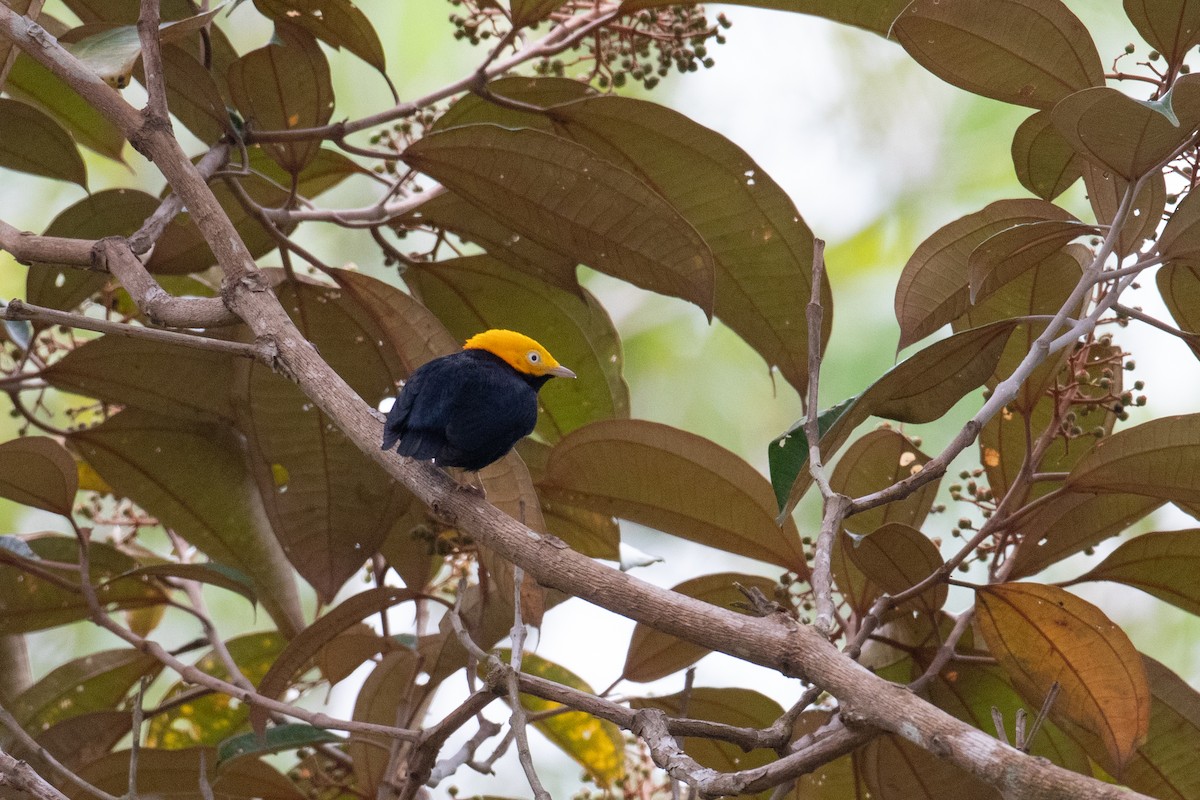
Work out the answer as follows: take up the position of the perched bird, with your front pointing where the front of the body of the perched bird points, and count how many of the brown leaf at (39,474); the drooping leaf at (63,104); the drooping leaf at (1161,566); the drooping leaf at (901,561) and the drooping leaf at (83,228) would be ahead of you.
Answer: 2

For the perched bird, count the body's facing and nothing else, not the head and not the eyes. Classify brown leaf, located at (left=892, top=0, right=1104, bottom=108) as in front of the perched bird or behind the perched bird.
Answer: in front

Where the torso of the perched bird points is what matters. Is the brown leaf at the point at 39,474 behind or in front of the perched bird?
behind

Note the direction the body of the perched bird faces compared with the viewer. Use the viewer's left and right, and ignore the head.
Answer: facing to the right of the viewer

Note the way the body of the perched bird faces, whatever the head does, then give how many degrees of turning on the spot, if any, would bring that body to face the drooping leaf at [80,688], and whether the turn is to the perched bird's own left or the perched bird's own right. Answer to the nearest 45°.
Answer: approximately 135° to the perched bird's own left

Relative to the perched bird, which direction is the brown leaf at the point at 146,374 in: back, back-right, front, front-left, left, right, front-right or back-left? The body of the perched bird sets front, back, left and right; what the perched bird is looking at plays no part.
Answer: back-left

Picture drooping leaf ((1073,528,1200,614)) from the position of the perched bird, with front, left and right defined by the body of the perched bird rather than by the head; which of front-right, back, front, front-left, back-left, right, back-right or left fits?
front

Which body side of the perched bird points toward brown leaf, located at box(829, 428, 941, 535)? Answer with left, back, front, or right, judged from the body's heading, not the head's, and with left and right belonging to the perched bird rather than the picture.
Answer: front

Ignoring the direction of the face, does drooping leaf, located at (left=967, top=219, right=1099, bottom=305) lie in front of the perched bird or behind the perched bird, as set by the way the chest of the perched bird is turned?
in front

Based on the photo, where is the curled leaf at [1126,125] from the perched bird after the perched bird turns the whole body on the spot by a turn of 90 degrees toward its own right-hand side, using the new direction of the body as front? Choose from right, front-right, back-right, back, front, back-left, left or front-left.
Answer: front-left

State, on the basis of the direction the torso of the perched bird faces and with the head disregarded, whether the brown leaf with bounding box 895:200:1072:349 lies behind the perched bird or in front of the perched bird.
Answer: in front

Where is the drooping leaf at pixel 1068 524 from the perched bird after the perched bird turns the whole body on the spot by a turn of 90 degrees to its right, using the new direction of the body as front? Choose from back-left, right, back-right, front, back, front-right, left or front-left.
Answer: left
